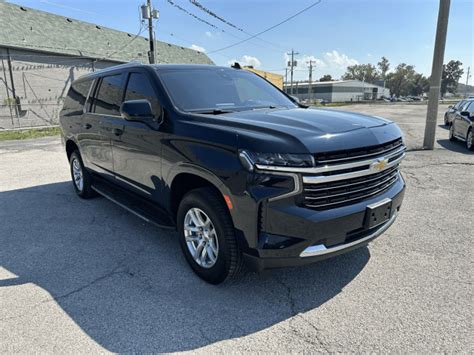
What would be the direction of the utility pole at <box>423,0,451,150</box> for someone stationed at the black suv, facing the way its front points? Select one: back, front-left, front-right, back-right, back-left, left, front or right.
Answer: left

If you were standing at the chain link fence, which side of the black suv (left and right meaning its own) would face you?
back

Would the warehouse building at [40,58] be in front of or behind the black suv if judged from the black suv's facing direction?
behind

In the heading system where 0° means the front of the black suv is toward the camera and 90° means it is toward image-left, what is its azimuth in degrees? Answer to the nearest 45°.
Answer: approximately 315°

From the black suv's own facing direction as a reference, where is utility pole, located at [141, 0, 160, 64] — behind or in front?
behind
